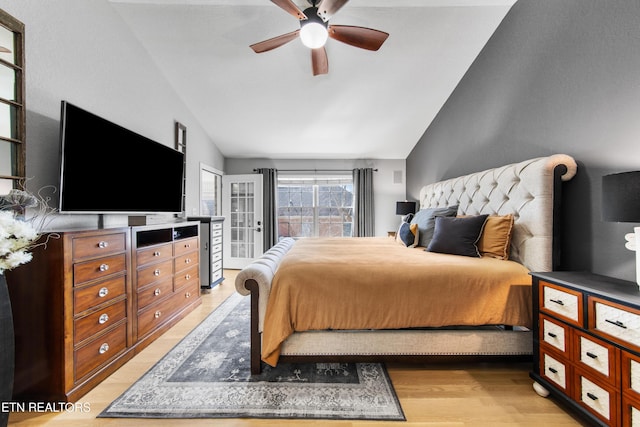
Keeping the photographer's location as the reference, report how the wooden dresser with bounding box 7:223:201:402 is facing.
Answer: facing the viewer and to the right of the viewer

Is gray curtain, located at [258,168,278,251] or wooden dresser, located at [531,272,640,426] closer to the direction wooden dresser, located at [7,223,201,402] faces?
the wooden dresser

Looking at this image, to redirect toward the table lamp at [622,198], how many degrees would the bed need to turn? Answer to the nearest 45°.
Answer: approximately 180°

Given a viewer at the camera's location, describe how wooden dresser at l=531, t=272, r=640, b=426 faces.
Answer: facing the viewer and to the left of the viewer

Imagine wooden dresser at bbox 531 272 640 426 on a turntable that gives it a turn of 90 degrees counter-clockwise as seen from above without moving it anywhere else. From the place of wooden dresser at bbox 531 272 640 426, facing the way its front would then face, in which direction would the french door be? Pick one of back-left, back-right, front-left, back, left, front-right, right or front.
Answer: back-right

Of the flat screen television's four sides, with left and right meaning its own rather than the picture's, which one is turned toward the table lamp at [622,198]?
front

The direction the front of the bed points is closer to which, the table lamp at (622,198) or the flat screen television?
the flat screen television

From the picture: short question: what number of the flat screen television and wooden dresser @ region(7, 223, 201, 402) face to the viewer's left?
0

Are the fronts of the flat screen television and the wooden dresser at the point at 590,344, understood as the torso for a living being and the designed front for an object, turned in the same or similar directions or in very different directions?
very different directions

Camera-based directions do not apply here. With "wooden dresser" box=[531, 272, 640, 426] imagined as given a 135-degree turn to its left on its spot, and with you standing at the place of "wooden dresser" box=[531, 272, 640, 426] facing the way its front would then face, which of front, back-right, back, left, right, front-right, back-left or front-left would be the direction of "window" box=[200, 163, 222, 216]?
back

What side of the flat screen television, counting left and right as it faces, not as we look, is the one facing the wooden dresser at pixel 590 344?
front

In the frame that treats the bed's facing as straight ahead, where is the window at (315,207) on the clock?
The window is roughly at 2 o'clock from the bed.

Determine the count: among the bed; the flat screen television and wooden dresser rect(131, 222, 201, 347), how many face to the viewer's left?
1

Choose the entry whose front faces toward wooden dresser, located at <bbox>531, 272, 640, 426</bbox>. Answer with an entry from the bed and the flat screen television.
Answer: the flat screen television
